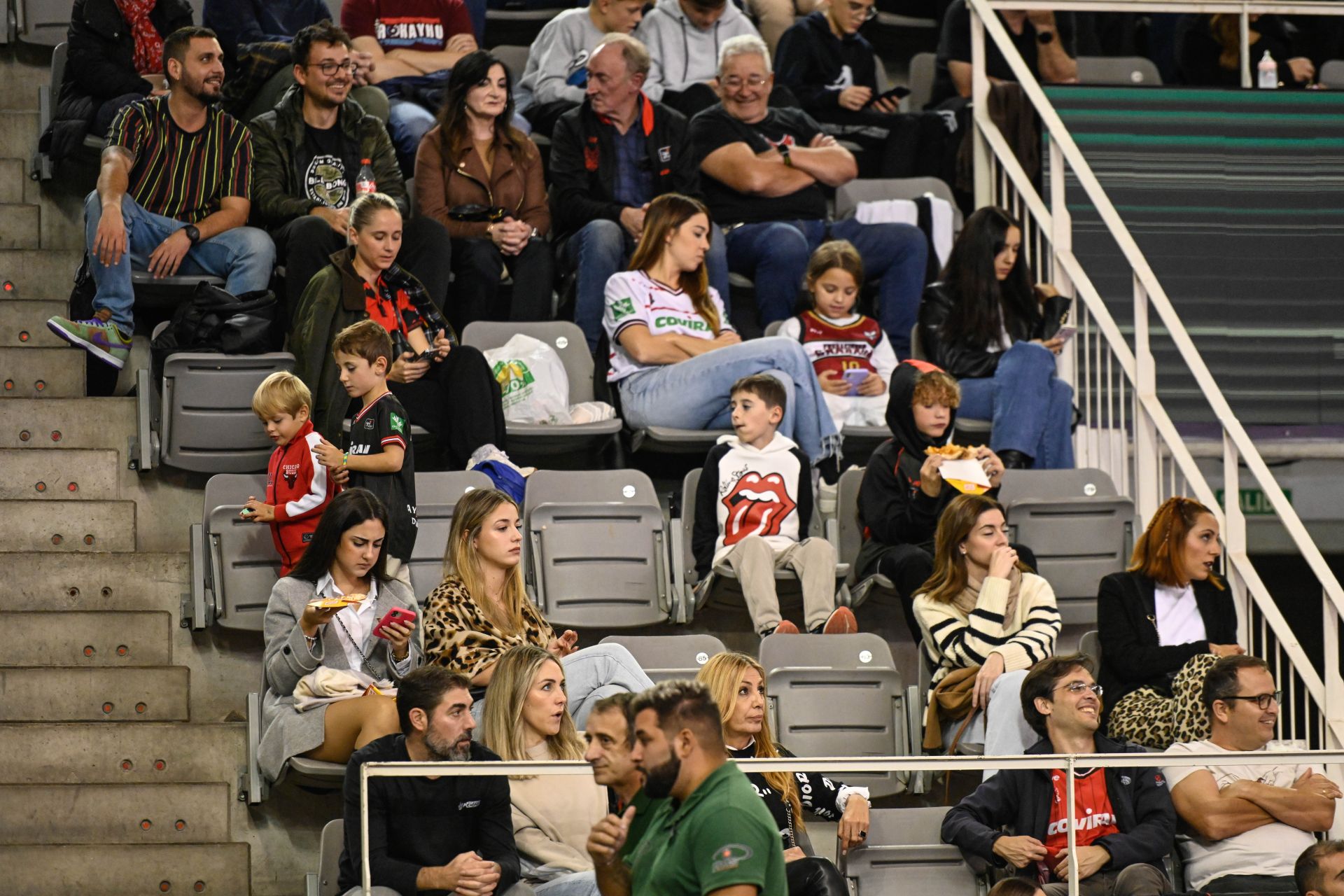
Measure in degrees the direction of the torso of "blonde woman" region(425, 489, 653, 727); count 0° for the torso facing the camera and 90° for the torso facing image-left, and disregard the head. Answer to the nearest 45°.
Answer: approximately 315°

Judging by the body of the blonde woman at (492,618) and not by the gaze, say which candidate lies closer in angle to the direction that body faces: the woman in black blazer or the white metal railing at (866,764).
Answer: the white metal railing

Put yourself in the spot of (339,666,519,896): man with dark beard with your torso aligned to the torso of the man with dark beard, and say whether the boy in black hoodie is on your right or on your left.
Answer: on your left

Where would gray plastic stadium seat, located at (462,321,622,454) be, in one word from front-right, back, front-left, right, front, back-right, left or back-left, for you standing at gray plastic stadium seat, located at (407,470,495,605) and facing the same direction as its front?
back-left

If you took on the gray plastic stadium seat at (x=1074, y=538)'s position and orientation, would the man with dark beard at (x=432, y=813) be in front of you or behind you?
in front

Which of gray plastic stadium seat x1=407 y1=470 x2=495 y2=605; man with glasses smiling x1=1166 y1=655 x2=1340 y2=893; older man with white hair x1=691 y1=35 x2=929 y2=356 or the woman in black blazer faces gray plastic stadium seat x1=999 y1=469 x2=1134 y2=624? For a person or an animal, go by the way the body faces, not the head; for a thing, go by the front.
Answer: the older man with white hair

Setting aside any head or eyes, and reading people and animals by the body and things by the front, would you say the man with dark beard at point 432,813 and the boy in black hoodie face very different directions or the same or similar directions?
same or similar directions

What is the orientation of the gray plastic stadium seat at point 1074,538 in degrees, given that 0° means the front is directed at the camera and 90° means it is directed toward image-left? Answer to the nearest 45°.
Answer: approximately 0°

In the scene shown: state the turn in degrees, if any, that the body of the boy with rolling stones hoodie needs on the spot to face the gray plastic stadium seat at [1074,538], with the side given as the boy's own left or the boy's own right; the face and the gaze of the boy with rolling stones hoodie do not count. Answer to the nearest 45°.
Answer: approximately 90° to the boy's own left

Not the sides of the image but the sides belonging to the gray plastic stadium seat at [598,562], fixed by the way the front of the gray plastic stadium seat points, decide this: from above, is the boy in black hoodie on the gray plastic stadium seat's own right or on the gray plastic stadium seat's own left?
on the gray plastic stadium seat's own left

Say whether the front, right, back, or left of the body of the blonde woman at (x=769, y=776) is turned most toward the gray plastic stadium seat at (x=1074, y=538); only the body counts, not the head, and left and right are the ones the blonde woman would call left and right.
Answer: left

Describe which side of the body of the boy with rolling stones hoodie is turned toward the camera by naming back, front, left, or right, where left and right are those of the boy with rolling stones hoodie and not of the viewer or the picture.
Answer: front

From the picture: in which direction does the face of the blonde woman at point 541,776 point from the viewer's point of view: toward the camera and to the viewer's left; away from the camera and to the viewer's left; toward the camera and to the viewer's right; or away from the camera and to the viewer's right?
toward the camera and to the viewer's right

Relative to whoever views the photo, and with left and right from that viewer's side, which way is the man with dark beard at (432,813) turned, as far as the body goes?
facing the viewer and to the right of the viewer

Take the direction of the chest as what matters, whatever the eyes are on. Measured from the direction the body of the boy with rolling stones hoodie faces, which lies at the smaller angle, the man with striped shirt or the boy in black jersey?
the boy in black jersey

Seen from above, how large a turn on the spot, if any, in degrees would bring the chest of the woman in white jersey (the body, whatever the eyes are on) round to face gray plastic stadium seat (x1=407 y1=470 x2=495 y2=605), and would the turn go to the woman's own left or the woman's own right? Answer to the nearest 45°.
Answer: approximately 90° to the woman's own right

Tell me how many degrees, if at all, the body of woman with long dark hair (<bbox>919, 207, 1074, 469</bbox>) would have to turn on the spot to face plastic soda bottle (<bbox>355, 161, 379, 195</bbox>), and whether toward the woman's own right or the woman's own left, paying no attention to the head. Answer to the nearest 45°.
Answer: approximately 135° to the woman's own right
